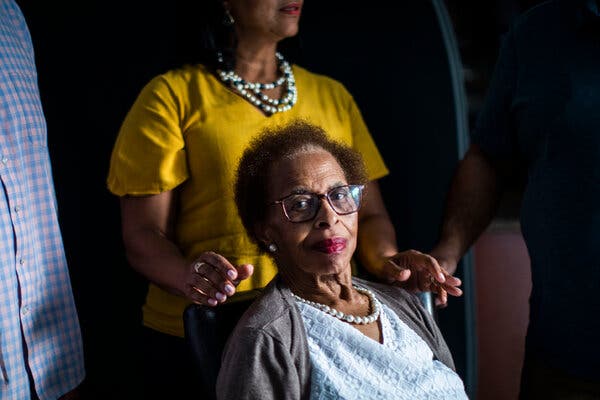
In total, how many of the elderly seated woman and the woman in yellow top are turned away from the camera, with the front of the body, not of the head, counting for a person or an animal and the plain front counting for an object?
0

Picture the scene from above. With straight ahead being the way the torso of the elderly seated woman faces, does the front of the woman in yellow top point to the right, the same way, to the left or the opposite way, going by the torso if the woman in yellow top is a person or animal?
the same way

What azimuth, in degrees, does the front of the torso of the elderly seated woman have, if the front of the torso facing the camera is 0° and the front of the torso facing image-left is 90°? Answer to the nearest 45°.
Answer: approximately 315°

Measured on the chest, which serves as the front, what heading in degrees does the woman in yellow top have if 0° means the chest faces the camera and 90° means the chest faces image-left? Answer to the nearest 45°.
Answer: approximately 315°
